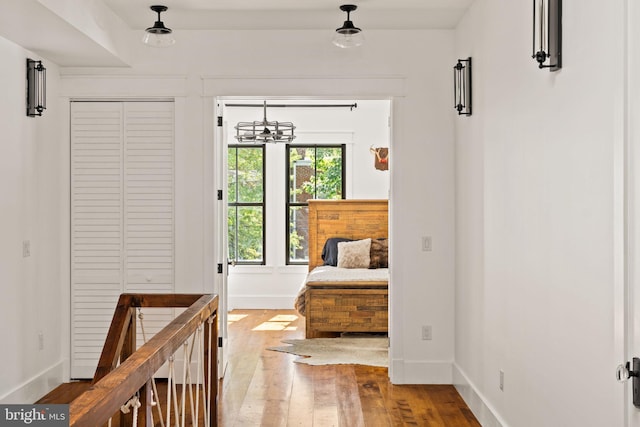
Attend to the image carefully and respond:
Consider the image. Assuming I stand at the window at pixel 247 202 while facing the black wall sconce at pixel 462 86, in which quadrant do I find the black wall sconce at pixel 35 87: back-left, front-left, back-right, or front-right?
front-right

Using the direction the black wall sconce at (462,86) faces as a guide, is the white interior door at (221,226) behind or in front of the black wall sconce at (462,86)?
in front

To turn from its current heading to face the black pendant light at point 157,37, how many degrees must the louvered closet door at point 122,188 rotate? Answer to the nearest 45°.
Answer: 0° — it already faces it

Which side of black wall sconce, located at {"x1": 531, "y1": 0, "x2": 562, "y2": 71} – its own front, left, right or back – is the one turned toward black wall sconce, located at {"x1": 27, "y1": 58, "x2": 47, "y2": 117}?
front

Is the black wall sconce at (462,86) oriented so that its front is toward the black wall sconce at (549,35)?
no

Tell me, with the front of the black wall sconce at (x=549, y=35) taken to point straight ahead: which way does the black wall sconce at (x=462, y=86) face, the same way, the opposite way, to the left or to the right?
the same way

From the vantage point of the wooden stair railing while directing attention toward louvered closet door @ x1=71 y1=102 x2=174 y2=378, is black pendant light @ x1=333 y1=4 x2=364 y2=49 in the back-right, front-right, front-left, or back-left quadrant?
front-right

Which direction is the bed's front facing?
toward the camera

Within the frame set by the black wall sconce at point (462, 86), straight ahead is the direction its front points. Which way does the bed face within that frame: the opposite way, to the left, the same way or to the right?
to the left

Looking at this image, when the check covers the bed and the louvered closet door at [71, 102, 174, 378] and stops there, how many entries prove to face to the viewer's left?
0

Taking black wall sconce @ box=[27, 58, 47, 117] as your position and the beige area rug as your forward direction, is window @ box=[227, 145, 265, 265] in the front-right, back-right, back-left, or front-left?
front-left

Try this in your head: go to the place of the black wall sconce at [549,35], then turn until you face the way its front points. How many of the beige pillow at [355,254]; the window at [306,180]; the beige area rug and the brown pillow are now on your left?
0

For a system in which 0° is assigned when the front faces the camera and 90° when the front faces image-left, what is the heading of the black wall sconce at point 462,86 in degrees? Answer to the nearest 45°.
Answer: approximately 90°

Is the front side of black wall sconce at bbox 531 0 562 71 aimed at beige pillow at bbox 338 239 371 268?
no

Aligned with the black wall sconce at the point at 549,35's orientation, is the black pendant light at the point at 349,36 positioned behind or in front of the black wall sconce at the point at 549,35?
in front

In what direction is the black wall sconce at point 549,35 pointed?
to the viewer's left

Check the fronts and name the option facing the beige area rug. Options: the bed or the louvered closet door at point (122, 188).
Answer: the bed
